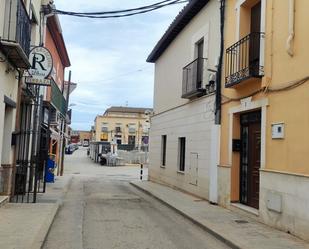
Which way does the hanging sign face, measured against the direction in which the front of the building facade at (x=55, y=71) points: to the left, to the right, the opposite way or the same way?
to the right

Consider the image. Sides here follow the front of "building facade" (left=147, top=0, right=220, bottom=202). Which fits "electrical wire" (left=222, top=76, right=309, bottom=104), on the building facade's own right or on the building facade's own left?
on the building facade's own left

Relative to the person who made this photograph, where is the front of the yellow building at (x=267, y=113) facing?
facing the viewer and to the left of the viewer

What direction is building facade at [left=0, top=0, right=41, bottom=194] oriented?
to the viewer's right

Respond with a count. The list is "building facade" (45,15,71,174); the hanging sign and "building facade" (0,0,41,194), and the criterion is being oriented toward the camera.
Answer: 1

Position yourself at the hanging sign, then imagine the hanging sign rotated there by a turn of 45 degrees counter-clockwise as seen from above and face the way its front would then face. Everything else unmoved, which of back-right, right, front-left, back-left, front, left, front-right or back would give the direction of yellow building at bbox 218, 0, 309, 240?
front

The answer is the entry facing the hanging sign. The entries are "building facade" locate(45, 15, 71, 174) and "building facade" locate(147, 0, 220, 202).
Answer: "building facade" locate(147, 0, 220, 202)

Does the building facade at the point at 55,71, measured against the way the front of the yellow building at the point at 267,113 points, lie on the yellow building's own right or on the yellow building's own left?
on the yellow building's own right

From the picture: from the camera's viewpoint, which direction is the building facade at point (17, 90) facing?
to the viewer's right

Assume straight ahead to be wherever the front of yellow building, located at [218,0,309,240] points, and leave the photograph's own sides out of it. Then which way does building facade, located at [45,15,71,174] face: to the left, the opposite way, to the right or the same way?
the opposite way

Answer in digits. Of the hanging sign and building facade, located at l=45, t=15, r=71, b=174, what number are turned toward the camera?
1

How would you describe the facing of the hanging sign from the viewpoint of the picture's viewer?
facing the viewer

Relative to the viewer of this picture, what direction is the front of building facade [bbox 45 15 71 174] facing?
facing to the right of the viewer

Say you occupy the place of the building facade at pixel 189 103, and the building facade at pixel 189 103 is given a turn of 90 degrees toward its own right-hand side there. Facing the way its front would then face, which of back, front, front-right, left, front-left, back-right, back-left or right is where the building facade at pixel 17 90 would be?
left

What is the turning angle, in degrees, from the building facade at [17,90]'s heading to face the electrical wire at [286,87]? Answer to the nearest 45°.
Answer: approximately 45° to its right
